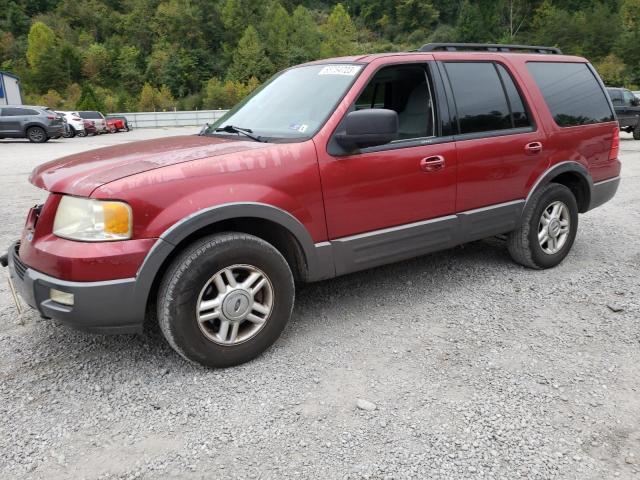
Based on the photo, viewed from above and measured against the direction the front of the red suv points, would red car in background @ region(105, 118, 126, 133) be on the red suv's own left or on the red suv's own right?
on the red suv's own right

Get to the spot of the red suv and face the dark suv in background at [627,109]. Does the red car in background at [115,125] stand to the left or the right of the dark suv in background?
left

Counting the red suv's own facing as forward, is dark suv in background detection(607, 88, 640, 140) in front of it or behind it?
behind

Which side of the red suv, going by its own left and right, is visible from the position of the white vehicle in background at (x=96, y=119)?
right

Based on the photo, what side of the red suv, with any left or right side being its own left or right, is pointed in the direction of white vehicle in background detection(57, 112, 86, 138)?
right

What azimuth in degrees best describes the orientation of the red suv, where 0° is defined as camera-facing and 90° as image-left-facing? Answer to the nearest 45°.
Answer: approximately 45°

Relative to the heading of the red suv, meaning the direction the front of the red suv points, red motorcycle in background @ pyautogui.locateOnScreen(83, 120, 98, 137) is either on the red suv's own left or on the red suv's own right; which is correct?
on the red suv's own right
